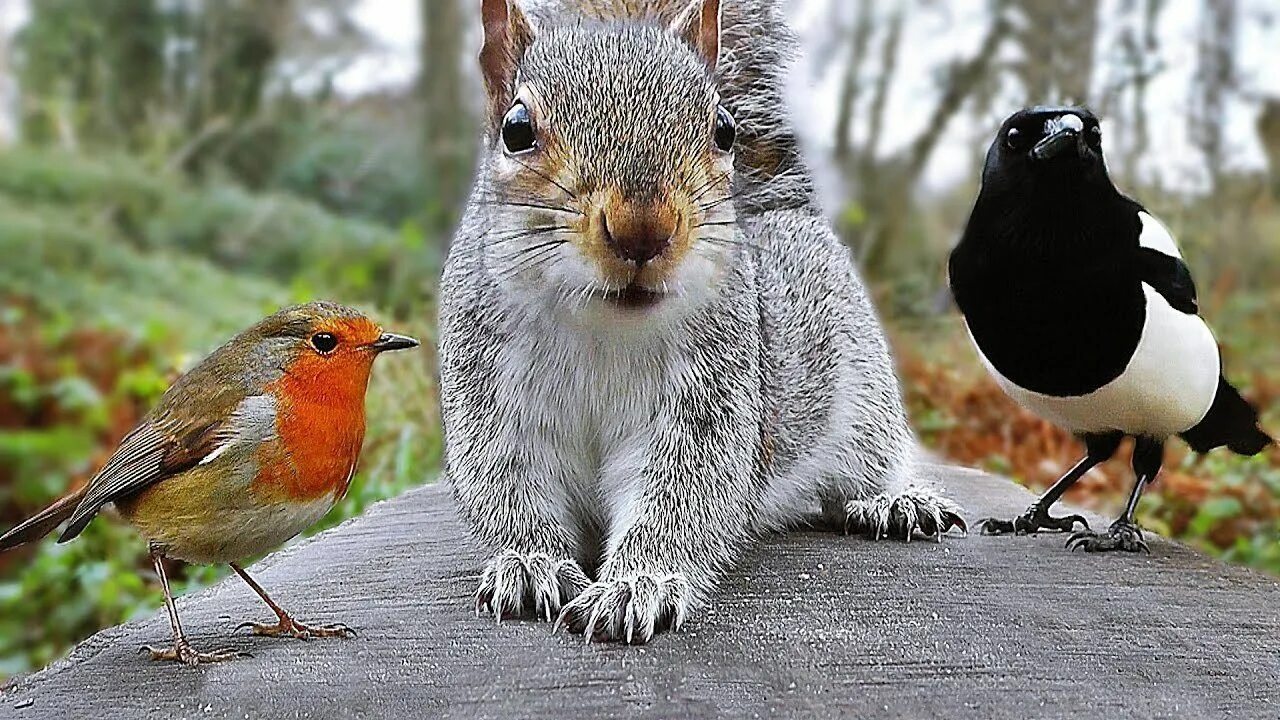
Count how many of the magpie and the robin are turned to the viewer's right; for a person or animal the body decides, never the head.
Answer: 1

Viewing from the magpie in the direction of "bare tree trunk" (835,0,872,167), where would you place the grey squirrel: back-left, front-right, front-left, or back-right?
back-left

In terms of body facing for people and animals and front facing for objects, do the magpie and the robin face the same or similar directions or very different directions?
very different directions

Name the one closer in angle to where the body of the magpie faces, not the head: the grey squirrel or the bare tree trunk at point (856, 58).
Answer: the grey squirrel

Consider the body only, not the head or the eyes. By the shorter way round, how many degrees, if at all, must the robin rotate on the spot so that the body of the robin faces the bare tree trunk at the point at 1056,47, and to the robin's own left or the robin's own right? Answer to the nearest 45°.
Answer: approximately 45° to the robin's own left

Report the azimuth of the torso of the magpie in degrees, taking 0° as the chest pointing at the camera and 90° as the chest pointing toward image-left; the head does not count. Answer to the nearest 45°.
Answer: approximately 45°

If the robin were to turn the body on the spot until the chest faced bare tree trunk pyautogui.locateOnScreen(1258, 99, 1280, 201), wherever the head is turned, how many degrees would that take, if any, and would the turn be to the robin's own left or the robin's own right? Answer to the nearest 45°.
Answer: approximately 45° to the robin's own left

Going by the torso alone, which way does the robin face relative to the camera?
to the viewer's right

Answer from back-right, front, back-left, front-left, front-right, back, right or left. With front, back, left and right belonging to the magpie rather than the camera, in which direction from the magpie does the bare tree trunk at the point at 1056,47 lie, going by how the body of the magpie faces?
back-right

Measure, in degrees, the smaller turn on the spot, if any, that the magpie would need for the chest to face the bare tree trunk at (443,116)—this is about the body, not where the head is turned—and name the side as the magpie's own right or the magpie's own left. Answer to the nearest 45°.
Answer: approximately 90° to the magpie's own right

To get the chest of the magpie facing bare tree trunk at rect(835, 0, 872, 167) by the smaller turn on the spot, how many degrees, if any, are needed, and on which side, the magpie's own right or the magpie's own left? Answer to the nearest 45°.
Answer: approximately 135° to the magpie's own right

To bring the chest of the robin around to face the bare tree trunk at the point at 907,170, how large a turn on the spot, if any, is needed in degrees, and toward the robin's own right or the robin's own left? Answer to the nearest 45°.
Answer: approximately 45° to the robin's own left
